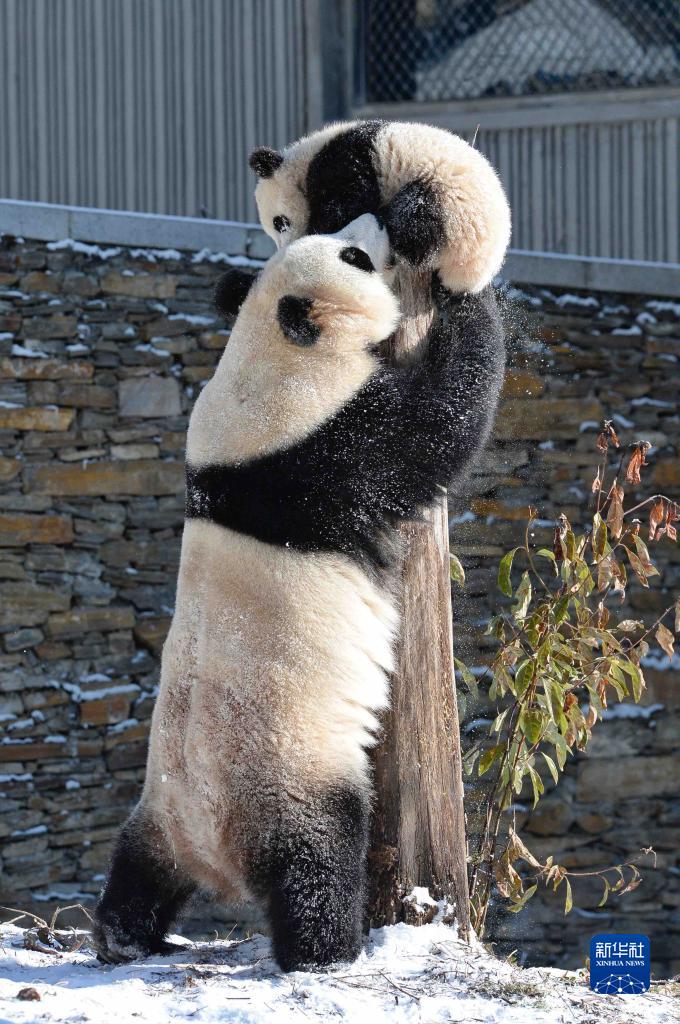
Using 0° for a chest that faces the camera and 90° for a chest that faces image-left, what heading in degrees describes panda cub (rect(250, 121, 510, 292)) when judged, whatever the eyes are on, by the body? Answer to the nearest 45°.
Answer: approximately 90°

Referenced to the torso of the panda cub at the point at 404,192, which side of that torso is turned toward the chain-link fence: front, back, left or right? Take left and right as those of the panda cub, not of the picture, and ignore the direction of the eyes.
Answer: right
